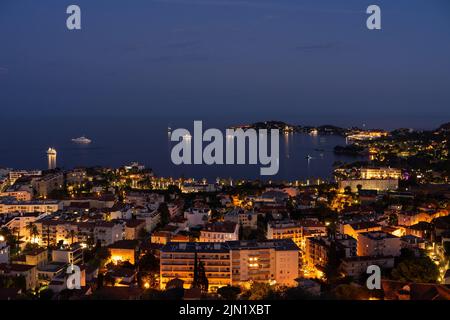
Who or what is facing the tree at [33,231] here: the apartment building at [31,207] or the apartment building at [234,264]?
the apartment building at [31,207]

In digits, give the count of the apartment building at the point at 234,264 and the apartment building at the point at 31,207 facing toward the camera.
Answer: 2

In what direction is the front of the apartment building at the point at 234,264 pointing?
toward the camera

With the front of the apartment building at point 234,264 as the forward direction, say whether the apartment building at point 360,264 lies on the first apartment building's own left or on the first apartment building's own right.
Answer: on the first apartment building's own left

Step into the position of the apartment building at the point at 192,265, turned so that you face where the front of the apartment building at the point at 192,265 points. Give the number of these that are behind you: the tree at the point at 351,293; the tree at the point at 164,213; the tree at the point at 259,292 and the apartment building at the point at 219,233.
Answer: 2

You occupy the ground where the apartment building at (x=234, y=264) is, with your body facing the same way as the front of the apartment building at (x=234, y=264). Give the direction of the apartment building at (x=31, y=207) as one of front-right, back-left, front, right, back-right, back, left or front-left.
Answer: back-right

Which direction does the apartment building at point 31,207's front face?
toward the camera

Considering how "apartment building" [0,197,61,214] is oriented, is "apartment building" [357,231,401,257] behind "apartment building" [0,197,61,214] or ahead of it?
ahead

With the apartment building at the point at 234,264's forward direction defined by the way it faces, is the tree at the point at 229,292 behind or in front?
in front

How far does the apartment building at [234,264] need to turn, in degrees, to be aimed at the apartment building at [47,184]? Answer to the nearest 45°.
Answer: approximately 135° to its right

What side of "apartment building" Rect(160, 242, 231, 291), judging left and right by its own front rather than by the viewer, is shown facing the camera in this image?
front

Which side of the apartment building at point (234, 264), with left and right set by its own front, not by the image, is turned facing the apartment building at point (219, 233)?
back

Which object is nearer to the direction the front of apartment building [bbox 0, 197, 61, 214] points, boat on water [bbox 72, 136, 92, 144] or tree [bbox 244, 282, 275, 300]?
the tree

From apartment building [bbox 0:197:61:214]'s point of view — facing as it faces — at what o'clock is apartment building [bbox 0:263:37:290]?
apartment building [bbox 0:263:37:290] is roughly at 12 o'clock from apartment building [bbox 0:197:61:214].

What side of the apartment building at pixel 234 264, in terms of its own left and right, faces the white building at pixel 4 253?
right
